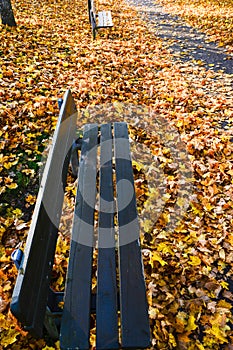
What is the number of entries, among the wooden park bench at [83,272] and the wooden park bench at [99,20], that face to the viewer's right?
2

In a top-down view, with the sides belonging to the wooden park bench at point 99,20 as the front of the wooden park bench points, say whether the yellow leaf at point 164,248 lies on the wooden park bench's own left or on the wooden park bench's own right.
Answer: on the wooden park bench's own right

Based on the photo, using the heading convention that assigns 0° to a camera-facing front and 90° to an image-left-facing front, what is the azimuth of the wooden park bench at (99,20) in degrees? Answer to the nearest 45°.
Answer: approximately 270°

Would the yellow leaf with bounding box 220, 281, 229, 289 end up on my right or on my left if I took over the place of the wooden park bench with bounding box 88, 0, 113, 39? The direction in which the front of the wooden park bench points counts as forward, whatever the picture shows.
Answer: on my right

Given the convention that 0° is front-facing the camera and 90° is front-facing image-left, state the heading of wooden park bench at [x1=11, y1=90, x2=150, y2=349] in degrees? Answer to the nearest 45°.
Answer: approximately 270°

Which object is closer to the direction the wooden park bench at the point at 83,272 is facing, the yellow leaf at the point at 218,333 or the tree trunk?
the yellow leaf
